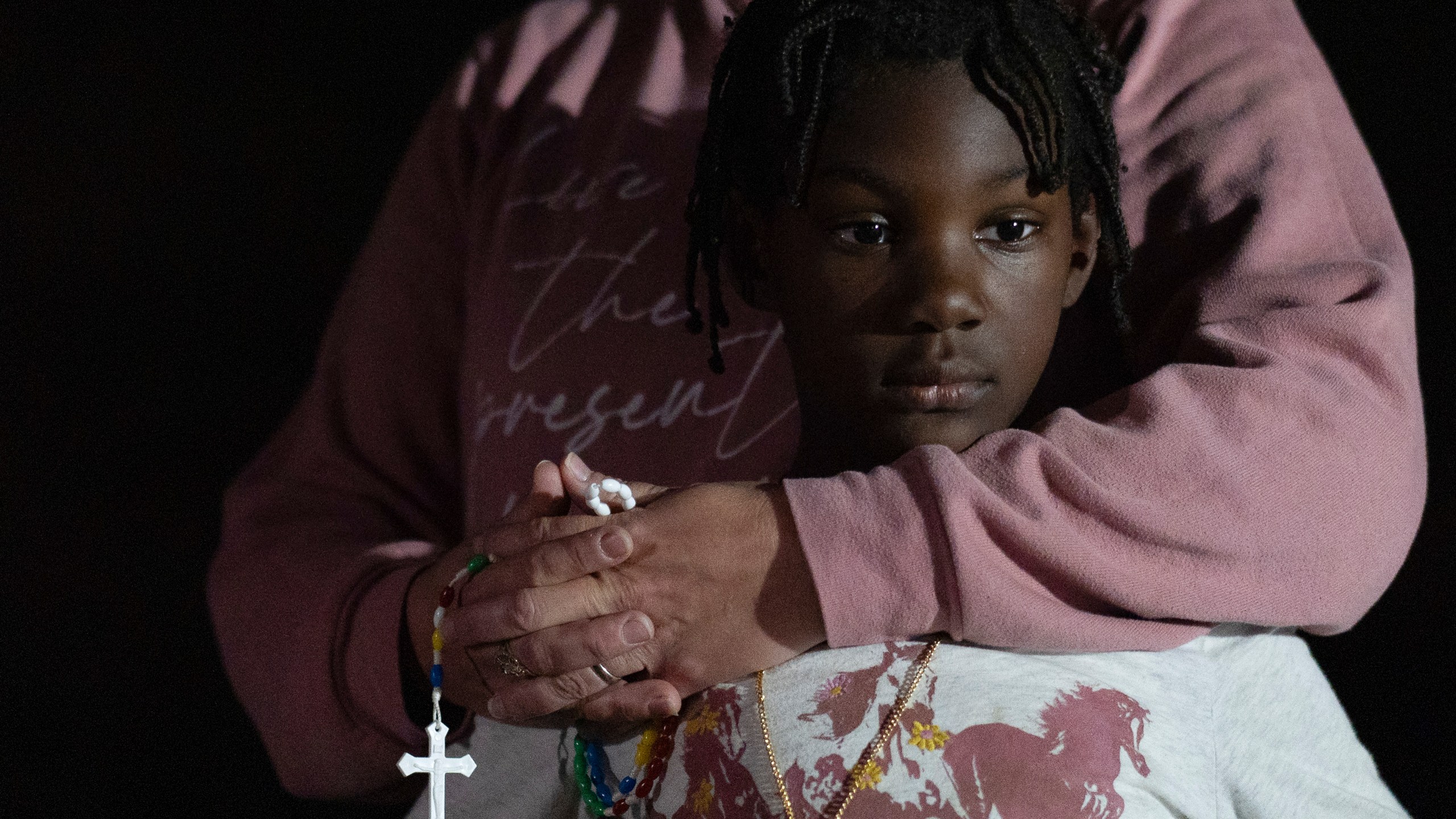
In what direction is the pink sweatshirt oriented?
toward the camera

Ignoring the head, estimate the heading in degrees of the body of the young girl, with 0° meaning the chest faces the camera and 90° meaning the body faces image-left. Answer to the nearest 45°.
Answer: approximately 0°

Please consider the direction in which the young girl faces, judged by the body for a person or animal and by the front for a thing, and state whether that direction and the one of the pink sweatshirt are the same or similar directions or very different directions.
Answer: same or similar directions

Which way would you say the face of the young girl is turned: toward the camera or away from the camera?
toward the camera
